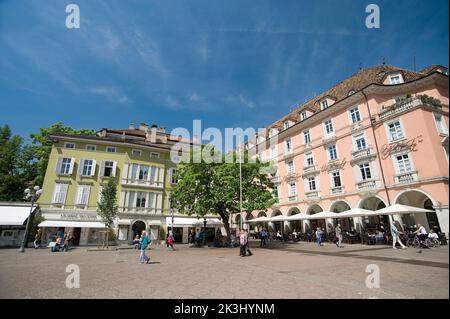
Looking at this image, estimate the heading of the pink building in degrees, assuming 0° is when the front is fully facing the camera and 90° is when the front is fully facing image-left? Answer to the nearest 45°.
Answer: approximately 45°

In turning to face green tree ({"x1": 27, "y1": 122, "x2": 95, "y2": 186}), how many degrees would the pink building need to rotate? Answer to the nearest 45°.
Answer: approximately 45° to its right

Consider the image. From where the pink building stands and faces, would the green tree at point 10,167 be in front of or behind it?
in front

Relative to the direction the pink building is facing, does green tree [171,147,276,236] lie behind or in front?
in front
